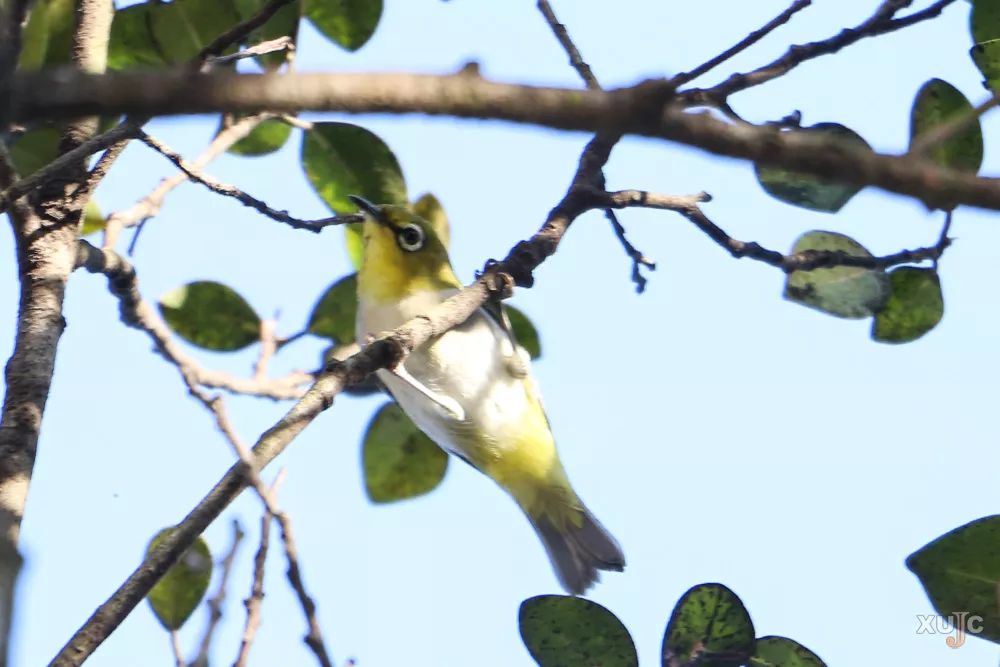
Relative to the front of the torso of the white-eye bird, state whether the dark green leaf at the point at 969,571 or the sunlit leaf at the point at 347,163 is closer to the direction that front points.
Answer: the sunlit leaf

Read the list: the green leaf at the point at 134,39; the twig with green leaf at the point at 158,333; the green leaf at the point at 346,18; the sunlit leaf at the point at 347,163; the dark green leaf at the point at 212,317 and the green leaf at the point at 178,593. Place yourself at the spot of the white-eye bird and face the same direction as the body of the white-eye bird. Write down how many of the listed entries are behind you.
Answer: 0

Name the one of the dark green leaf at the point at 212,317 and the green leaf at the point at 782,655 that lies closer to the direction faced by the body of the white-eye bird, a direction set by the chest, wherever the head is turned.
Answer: the dark green leaf

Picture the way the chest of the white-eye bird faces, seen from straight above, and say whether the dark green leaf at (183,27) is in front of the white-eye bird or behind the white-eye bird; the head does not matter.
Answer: in front

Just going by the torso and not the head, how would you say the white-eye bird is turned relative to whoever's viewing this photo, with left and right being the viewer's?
facing the viewer and to the left of the viewer

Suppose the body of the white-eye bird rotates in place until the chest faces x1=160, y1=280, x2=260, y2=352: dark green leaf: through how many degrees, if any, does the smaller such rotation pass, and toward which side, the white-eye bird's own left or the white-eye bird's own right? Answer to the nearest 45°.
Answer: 0° — it already faces it

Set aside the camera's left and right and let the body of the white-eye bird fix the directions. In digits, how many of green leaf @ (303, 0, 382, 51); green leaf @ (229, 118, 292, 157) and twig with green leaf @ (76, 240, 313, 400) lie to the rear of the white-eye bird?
0

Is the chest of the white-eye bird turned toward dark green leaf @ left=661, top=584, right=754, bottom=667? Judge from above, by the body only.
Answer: no

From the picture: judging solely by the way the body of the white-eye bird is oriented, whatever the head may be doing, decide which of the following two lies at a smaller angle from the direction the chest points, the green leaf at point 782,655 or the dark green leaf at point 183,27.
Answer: the dark green leaf

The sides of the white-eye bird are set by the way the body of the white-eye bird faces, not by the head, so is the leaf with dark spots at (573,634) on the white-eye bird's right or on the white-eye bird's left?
on the white-eye bird's left
